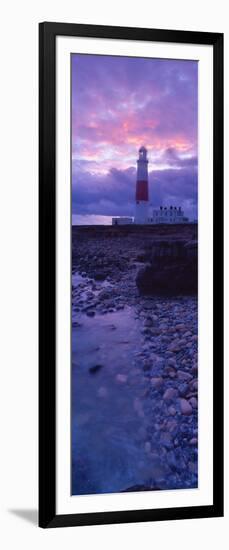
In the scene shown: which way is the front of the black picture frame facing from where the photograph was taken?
facing the viewer and to the right of the viewer
